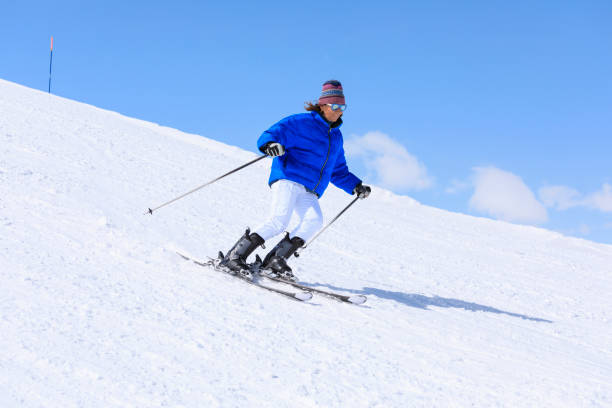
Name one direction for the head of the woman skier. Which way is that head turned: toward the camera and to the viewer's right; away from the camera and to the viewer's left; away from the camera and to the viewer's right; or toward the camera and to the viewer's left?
toward the camera and to the viewer's right

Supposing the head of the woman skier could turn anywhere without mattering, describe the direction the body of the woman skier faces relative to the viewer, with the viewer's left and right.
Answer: facing the viewer and to the right of the viewer

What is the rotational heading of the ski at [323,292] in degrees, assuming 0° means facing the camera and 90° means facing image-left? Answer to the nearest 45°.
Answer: approximately 315°
